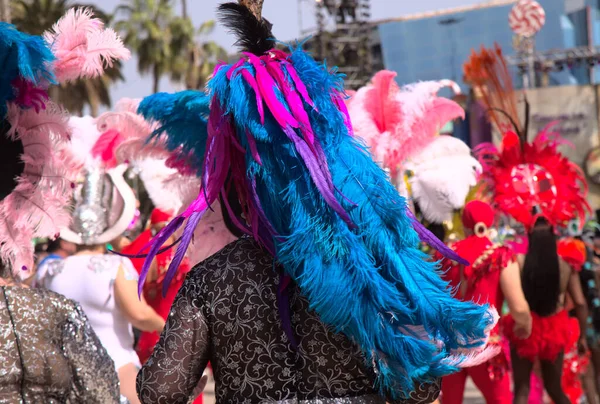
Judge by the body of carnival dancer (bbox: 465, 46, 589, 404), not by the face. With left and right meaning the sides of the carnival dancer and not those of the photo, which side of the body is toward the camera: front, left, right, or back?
back

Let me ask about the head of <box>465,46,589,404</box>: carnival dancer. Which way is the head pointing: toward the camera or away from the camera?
away from the camera

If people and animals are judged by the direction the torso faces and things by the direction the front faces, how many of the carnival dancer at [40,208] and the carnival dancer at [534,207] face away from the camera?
2

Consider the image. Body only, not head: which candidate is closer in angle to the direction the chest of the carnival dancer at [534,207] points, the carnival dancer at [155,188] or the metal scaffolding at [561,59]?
the metal scaffolding

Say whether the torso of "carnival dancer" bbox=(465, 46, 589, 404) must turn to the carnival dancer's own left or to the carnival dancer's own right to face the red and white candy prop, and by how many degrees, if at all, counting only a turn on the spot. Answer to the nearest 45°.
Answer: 0° — they already face it

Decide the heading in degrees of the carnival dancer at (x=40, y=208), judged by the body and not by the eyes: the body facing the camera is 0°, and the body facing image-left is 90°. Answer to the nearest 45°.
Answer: approximately 180°

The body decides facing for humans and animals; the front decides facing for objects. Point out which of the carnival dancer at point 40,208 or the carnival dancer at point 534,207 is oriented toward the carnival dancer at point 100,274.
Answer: the carnival dancer at point 40,208

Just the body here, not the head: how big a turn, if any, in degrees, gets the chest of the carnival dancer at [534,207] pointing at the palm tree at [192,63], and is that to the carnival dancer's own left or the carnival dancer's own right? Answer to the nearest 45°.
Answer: approximately 45° to the carnival dancer's own left
